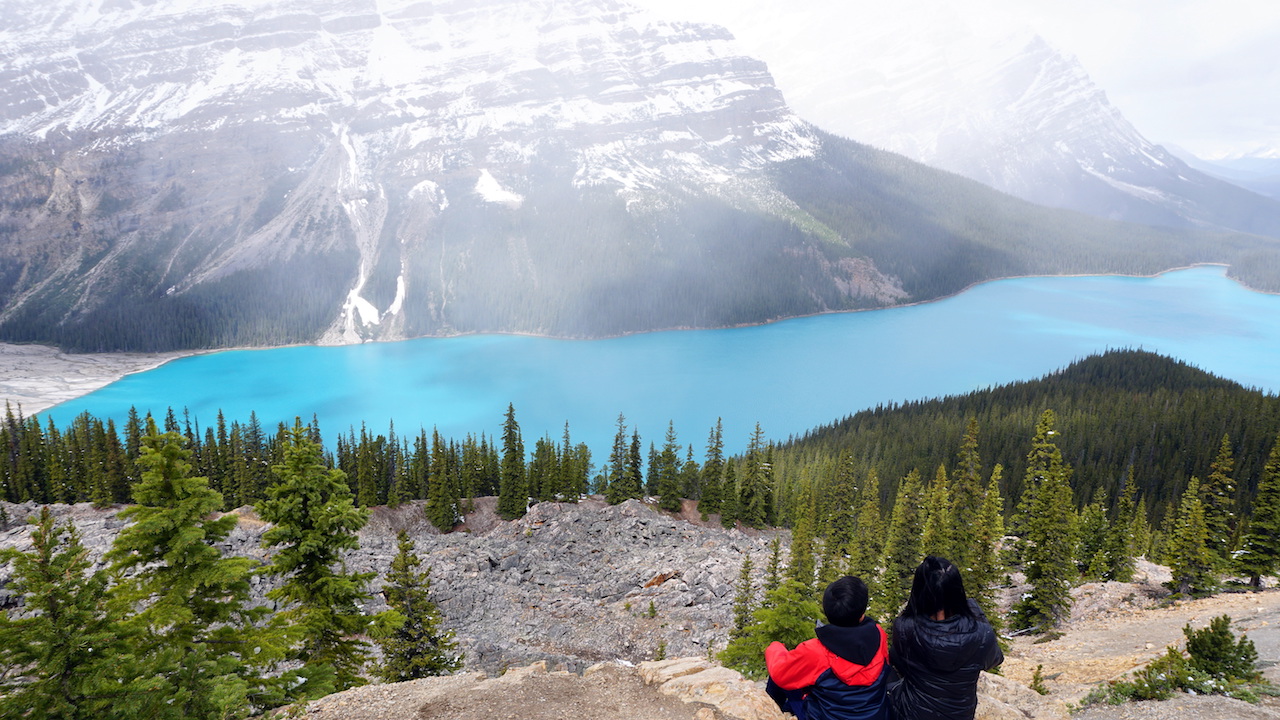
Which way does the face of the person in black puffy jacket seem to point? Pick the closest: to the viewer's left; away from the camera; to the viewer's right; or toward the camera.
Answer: away from the camera

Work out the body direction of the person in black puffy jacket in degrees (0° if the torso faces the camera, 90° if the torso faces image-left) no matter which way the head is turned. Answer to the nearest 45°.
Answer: approximately 180°

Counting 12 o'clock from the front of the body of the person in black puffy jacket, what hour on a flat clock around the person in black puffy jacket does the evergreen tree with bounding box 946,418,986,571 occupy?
The evergreen tree is roughly at 12 o'clock from the person in black puffy jacket.

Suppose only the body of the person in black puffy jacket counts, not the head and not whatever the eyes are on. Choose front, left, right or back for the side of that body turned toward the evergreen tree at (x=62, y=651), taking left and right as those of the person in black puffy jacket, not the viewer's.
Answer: left

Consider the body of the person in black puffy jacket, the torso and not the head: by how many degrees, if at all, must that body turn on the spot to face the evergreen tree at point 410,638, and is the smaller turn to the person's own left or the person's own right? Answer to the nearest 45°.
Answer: approximately 45° to the person's own left

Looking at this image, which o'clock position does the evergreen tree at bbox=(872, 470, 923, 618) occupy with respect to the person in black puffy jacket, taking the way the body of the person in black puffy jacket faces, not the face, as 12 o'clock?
The evergreen tree is roughly at 12 o'clock from the person in black puffy jacket.

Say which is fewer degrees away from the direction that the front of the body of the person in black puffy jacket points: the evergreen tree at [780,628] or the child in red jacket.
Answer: the evergreen tree

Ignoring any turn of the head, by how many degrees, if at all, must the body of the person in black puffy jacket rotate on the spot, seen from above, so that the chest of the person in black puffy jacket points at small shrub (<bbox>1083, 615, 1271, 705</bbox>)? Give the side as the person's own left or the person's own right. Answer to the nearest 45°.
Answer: approximately 45° to the person's own right
